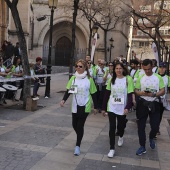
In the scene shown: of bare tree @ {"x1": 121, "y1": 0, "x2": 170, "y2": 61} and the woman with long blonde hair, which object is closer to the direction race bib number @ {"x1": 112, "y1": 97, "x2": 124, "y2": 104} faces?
the woman with long blonde hair

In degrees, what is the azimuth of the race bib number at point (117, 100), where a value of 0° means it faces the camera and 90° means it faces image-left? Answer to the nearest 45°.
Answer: approximately 0°

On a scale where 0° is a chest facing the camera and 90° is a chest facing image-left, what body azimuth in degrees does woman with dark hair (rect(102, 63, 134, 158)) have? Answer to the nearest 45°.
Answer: approximately 0°

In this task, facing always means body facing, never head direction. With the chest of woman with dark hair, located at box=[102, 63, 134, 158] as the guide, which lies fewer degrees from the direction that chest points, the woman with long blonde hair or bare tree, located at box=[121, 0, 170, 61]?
the woman with long blonde hair

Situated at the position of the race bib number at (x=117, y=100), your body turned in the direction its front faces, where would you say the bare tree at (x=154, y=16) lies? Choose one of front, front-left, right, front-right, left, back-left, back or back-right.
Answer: back

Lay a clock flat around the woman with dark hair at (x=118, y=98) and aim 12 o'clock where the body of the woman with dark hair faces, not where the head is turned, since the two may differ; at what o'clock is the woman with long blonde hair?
The woman with long blonde hair is roughly at 3 o'clock from the woman with dark hair.

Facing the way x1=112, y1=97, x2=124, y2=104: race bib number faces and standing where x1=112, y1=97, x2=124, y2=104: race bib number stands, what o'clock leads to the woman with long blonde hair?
The woman with long blonde hair is roughly at 3 o'clock from the race bib number.
